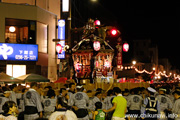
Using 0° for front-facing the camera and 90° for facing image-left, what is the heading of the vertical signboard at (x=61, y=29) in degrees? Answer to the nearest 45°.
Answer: approximately 0°

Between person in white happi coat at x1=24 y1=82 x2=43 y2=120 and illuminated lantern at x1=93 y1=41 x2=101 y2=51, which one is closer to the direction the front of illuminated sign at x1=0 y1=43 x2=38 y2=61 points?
the person in white happi coat

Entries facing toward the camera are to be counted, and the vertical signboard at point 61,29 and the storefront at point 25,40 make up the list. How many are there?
2

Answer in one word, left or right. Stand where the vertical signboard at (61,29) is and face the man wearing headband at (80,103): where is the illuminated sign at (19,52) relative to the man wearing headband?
right
